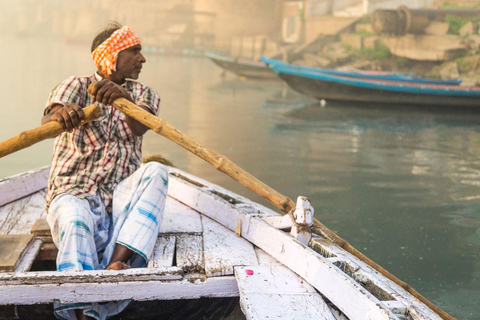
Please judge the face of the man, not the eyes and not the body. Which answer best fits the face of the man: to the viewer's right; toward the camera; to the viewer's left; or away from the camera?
to the viewer's right

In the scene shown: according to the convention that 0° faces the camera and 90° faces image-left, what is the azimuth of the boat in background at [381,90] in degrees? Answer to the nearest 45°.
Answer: approximately 90°

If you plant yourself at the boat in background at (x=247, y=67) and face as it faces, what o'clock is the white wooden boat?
The white wooden boat is roughly at 9 o'clock from the boat in background.

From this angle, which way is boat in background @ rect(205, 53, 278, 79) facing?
to the viewer's left

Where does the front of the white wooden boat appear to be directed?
away from the camera

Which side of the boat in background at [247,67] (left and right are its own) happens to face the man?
left

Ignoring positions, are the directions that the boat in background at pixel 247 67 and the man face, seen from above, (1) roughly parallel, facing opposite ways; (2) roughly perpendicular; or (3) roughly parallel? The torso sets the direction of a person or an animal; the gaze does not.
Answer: roughly perpendicular

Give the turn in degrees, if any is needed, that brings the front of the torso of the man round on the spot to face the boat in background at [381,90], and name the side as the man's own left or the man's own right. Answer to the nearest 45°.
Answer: approximately 135° to the man's own left

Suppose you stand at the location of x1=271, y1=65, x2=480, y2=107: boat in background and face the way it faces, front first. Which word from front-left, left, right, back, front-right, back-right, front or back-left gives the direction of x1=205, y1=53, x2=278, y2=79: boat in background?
front-right

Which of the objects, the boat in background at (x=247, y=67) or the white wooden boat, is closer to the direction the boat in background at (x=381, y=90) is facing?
the boat in background

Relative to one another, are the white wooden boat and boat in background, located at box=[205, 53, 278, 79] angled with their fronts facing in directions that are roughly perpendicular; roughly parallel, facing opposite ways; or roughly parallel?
roughly perpendicular

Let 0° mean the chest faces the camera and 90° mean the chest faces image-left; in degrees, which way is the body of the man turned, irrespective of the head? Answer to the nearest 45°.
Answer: approximately 0°
